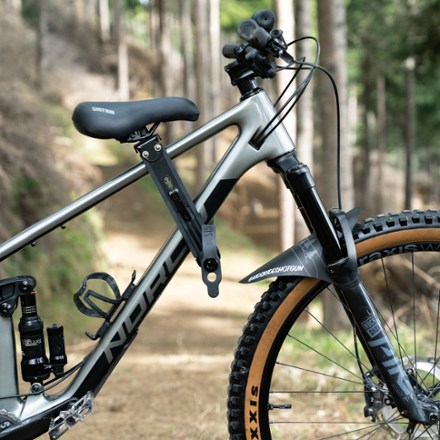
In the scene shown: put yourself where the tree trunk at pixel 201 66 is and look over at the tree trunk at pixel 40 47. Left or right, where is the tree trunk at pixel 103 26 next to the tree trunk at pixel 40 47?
right

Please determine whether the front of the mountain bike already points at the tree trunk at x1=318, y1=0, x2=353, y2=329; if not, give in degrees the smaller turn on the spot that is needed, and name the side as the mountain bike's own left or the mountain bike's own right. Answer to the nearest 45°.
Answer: approximately 90° to the mountain bike's own left

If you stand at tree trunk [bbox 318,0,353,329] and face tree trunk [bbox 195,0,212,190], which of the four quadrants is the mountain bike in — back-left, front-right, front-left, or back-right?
back-left

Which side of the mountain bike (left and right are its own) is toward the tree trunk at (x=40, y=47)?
left

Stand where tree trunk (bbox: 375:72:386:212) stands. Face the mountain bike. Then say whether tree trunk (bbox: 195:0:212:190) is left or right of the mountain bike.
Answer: right

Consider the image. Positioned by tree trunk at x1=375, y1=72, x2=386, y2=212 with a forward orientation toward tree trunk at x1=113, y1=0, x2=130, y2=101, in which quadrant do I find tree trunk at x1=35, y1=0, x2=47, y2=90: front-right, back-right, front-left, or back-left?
front-left

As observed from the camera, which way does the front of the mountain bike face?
facing to the right of the viewer

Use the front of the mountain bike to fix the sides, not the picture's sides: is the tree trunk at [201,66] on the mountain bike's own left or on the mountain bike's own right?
on the mountain bike's own left

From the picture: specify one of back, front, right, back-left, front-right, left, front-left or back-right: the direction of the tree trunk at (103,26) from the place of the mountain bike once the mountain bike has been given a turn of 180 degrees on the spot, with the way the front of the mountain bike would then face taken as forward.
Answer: right

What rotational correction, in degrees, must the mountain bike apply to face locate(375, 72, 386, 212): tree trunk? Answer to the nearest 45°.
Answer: approximately 90° to its left
